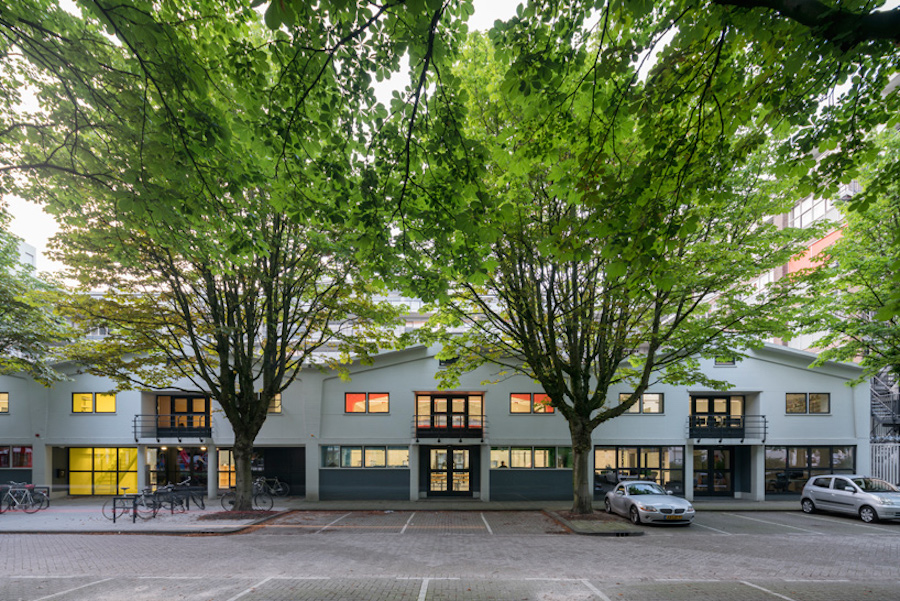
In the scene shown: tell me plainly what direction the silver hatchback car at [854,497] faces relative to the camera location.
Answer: facing the viewer and to the right of the viewer

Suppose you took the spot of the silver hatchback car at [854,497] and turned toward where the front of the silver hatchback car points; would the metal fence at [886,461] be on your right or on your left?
on your left

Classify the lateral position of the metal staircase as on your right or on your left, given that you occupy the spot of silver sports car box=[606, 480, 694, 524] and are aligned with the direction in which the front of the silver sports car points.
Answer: on your left

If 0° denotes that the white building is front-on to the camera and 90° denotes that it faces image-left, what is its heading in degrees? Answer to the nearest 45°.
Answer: approximately 0°

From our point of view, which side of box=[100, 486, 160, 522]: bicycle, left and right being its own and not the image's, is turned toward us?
right

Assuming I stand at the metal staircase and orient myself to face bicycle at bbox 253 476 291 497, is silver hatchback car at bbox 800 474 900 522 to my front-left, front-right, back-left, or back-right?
front-left
